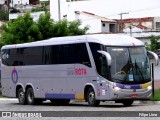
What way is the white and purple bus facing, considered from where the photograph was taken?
facing the viewer and to the right of the viewer

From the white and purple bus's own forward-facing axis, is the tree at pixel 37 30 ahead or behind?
behind
